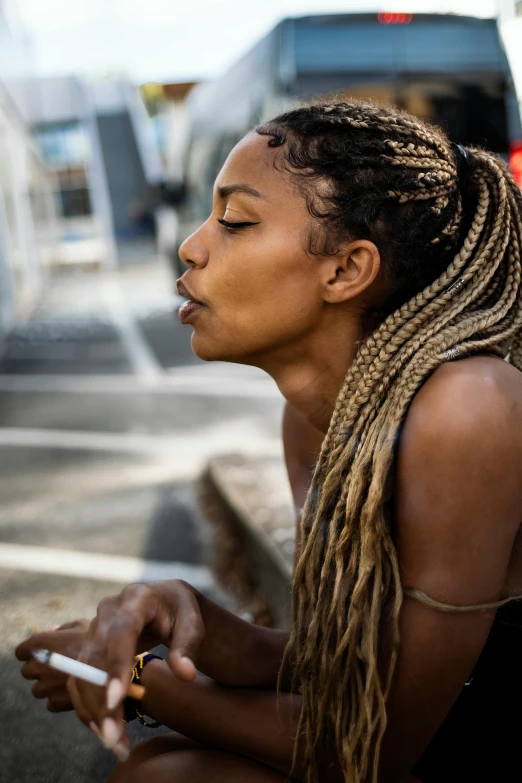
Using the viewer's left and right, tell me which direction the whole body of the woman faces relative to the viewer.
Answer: facing to the left of the viewer

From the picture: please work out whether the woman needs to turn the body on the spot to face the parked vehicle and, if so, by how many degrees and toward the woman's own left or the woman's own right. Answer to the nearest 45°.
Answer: approximately 90° to the woman's own right

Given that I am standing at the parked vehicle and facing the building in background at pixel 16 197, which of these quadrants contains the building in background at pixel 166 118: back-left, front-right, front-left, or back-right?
front-right

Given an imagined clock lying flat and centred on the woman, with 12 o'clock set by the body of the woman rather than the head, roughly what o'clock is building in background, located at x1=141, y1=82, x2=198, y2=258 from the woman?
The building in background is roughly at 3 o'clock from the woman.

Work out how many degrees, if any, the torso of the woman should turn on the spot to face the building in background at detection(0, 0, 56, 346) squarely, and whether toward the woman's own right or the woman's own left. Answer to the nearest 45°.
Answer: approximately 90° to the woman's own right

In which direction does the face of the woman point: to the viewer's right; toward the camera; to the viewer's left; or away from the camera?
to the viewer's left

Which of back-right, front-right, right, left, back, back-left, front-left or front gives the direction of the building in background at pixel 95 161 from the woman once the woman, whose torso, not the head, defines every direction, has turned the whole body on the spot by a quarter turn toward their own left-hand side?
back
